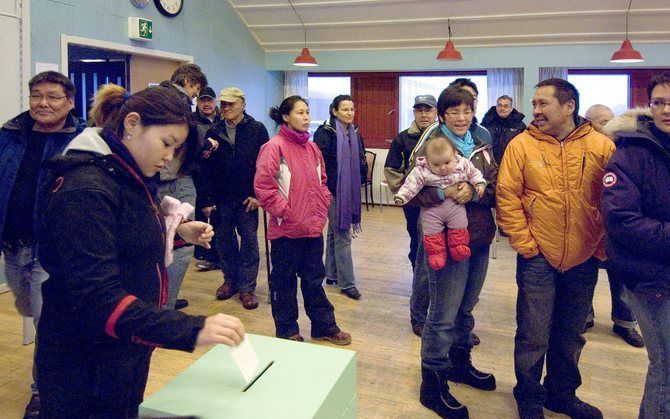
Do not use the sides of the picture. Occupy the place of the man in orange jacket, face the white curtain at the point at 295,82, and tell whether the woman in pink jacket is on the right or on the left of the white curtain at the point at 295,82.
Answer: left

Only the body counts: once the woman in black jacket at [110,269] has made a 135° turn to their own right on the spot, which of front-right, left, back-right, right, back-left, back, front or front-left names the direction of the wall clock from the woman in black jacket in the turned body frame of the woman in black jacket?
back-right

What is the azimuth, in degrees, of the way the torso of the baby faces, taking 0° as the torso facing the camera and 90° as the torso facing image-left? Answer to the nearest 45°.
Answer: approximately 0°

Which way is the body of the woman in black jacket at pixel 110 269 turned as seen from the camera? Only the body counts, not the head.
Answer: to the viewer's right

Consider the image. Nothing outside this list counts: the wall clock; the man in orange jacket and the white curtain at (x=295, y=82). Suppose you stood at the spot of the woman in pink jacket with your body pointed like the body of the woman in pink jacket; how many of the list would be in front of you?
1

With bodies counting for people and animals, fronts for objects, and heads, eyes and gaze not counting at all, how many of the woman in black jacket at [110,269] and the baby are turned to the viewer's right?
1

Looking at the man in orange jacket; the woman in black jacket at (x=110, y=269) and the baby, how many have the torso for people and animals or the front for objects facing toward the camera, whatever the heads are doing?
2

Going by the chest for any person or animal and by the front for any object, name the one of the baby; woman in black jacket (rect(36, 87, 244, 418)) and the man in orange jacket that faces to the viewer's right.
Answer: the woman in black jacket

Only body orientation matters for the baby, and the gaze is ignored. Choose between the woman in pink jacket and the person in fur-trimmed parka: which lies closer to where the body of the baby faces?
the person in fur-trimmed parka

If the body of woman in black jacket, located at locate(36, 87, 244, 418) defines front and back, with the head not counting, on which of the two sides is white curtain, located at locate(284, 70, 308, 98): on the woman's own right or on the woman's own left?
on the woman's own left

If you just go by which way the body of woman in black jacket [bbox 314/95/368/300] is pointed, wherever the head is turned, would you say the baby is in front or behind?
in front
